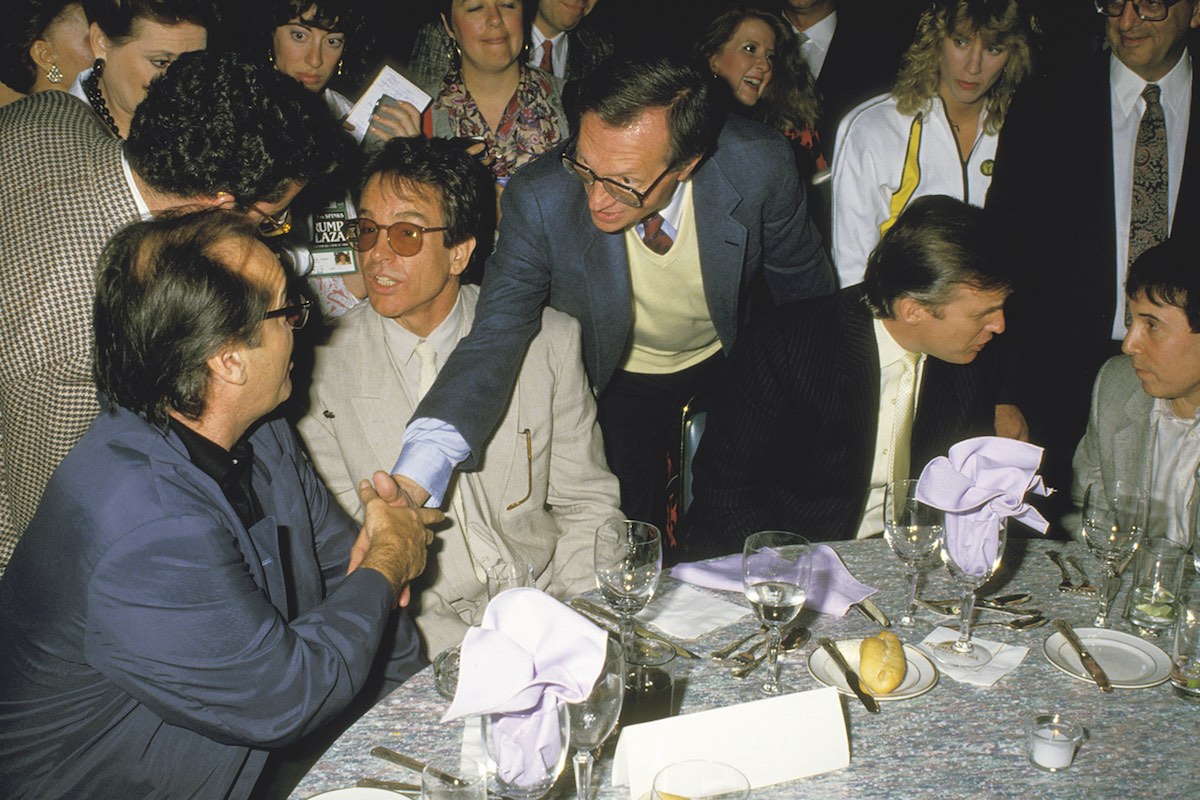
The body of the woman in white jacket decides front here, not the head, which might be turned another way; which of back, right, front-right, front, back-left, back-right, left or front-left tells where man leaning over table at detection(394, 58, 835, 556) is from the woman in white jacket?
right

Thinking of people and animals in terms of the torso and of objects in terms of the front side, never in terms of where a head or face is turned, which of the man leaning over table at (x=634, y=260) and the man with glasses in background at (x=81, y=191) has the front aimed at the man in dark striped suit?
the man with glasses in background

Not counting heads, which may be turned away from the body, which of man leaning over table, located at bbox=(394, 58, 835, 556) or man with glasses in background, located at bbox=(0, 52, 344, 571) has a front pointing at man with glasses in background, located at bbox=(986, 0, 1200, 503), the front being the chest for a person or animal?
man with glasses in background, located at bbox=(0, 52, 344, 571)

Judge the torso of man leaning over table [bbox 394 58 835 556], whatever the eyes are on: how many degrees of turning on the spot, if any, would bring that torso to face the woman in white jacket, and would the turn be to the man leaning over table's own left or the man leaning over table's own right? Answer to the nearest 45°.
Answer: approximately 180°

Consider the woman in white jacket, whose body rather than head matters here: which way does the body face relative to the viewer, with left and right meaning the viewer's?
facing the viewer and to the right of the viewer

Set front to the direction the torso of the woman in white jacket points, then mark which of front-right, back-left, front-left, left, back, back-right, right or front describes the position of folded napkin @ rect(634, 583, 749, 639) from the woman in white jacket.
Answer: front-right

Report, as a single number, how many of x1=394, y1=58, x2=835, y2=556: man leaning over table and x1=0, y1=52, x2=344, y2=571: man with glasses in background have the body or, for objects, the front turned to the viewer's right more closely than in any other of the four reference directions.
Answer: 1

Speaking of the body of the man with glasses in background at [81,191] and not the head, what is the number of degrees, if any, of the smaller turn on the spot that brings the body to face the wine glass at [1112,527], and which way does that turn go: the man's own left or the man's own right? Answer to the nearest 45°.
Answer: approximately 45° to the man's own right

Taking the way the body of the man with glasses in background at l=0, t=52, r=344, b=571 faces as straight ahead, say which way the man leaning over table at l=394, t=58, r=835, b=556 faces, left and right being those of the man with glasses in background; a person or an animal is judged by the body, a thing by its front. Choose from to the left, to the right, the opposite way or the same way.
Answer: the opposite way

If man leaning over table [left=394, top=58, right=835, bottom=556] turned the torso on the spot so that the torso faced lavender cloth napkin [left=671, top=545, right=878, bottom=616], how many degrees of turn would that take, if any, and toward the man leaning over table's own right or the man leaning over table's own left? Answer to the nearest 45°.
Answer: approximately 45° to the man leaning over table's own left

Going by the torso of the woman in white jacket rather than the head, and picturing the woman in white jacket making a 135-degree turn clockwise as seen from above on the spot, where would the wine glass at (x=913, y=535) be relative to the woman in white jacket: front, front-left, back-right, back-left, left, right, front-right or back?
left

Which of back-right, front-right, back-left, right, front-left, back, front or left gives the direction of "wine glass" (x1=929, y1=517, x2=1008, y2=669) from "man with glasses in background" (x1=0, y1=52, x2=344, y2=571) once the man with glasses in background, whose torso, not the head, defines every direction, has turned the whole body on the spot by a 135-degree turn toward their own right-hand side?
left

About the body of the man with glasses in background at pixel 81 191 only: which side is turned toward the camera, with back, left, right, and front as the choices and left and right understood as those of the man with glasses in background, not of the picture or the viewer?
right

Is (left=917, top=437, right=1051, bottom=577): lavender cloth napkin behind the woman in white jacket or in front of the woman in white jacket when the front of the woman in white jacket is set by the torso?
in front

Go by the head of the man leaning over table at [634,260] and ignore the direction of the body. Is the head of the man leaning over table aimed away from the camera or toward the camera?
toward the camera

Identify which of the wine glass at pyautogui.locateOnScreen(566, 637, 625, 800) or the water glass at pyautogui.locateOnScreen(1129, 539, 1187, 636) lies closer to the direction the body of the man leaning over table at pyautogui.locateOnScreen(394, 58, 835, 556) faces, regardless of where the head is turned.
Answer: the wine glass
